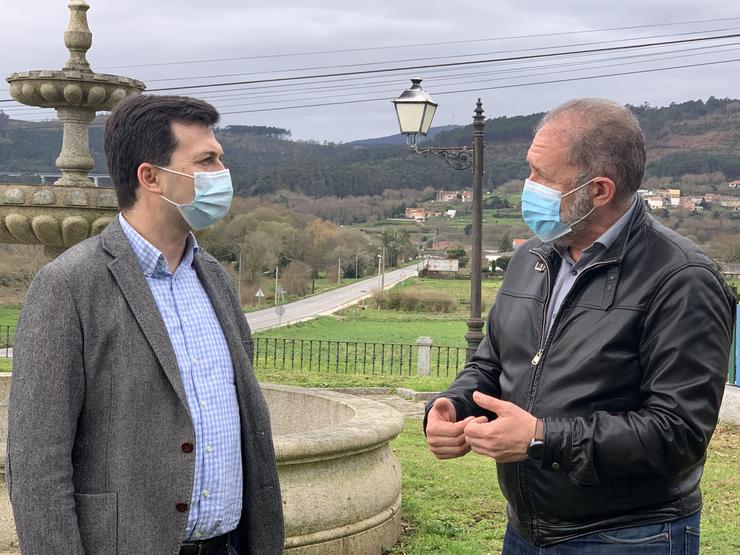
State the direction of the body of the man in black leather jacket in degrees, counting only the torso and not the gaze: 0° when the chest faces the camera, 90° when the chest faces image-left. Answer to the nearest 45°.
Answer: approximately 45°

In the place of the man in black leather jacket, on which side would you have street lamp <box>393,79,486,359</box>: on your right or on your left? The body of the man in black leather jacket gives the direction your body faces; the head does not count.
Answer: on your right

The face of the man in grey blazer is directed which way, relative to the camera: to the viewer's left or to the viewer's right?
to the viewer's right

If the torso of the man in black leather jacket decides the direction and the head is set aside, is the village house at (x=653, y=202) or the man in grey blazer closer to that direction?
the man in grey blazer

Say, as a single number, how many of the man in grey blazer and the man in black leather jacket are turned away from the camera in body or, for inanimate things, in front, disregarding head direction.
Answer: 0

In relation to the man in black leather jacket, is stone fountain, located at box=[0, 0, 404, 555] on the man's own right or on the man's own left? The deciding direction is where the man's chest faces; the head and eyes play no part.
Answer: on the man's own right

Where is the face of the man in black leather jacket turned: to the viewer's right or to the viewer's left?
to the viewer's left

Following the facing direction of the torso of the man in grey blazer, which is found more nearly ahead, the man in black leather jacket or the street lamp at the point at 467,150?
the man in black leather jacket

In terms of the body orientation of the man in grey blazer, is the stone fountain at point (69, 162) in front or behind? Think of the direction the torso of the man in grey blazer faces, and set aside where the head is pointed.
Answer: behind
